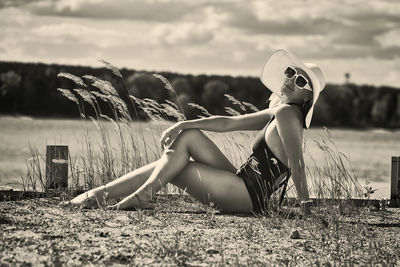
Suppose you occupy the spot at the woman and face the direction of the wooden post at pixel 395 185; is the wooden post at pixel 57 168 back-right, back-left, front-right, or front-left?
back-left

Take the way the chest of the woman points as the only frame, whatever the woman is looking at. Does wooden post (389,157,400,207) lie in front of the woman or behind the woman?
behind

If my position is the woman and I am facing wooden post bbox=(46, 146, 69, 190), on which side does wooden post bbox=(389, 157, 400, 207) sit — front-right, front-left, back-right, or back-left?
back-right

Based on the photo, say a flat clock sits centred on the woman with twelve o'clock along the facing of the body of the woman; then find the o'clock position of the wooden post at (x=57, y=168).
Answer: The wooden post is roughly at 1 o'clock from the woman.

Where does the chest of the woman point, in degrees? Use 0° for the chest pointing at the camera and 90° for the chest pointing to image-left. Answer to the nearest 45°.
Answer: approximately 90°
